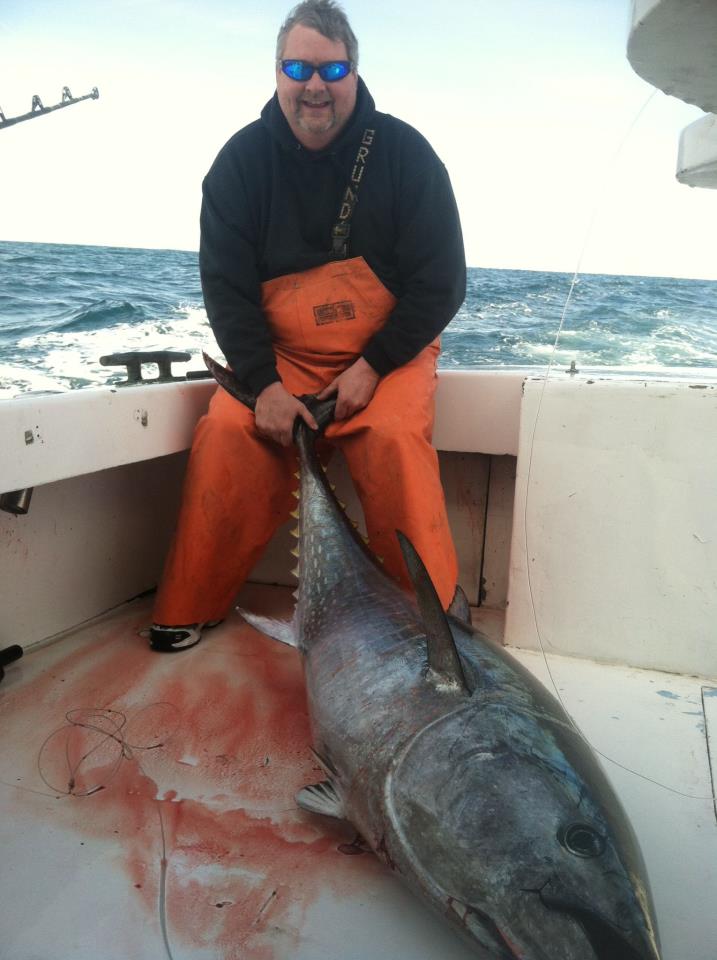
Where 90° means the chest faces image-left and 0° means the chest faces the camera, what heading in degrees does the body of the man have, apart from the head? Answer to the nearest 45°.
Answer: approximately 0°
